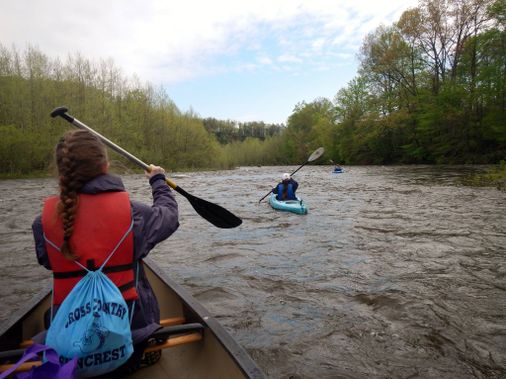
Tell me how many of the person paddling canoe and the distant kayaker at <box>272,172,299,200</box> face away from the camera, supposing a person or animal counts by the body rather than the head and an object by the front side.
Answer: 2

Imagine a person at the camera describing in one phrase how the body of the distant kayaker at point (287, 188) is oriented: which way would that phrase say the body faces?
away from the camera

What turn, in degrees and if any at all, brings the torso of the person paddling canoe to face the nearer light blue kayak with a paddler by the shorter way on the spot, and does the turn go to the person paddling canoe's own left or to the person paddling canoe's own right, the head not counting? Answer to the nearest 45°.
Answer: approximately 45° to the person paddling canoe's own right

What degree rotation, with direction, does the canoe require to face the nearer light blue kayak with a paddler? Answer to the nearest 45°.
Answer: approximately 45° to its right

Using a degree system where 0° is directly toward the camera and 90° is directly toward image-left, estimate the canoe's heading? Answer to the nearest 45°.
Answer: approximately 180°

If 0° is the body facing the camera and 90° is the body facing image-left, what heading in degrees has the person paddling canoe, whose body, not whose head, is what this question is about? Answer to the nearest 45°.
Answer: approximately 180°

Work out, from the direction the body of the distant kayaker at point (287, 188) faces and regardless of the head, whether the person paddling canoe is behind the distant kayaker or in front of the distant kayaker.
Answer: behind

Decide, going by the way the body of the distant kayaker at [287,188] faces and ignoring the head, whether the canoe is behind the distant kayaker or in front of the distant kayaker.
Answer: behind
